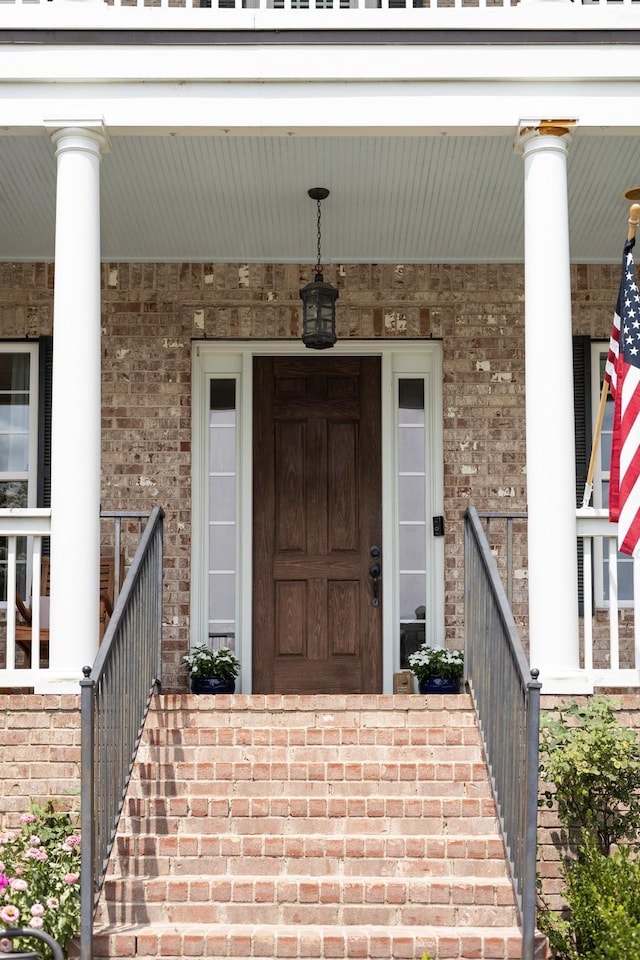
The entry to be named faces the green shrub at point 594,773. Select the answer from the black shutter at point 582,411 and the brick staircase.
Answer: the black shutter

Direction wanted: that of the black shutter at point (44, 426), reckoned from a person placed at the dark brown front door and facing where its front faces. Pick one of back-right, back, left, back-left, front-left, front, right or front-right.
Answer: right

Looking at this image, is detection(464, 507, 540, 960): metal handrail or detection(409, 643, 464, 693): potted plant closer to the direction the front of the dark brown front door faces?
the metal handrail

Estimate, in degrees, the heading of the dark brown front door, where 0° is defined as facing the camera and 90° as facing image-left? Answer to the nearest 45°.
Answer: approximately 0°

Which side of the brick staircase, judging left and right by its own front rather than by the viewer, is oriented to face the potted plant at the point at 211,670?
back

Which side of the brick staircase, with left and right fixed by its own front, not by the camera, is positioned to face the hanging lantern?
back

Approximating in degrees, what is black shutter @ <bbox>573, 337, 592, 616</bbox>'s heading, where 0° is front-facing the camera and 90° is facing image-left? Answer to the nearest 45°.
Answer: approximately 0°

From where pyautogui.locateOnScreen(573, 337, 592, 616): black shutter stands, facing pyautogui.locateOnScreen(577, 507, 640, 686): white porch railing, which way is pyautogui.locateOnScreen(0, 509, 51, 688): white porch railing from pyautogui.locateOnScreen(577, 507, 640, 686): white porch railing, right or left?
right
